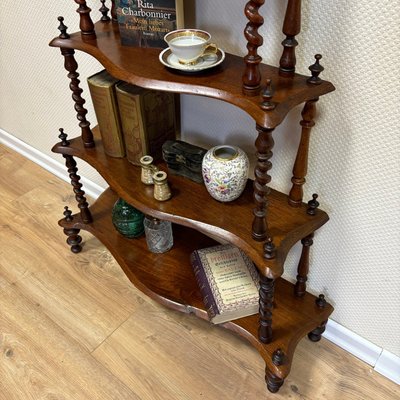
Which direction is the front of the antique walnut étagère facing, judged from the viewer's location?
facing the viewer and to the left of the viewer

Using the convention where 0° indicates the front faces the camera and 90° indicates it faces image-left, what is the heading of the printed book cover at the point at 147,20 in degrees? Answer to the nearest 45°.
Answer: approximately 0°
